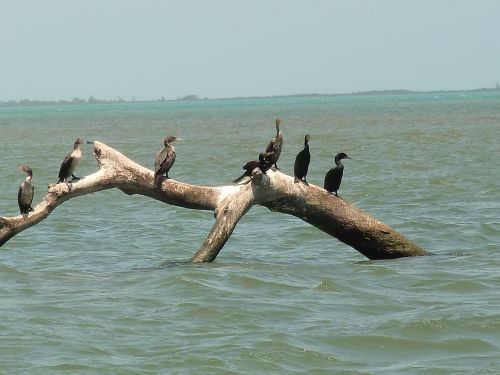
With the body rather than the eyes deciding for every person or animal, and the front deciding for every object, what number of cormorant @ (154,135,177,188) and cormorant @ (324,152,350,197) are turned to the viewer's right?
2

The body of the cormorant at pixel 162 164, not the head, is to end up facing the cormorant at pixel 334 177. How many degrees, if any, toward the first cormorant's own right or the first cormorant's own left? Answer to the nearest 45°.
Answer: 0° — it already faces it

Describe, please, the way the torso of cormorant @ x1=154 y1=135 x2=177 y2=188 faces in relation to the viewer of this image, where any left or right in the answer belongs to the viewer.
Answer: facing to the right of the viewer

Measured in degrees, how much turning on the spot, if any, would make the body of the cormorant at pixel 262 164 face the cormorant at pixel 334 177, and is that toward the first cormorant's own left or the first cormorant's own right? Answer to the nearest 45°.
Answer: approximately 45° to the first cormorant's own left

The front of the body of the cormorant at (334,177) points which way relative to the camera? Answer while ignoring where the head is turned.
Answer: to the viewer's right

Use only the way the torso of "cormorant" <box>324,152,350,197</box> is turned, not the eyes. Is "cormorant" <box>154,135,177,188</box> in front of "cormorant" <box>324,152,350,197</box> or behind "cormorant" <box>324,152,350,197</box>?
behind
